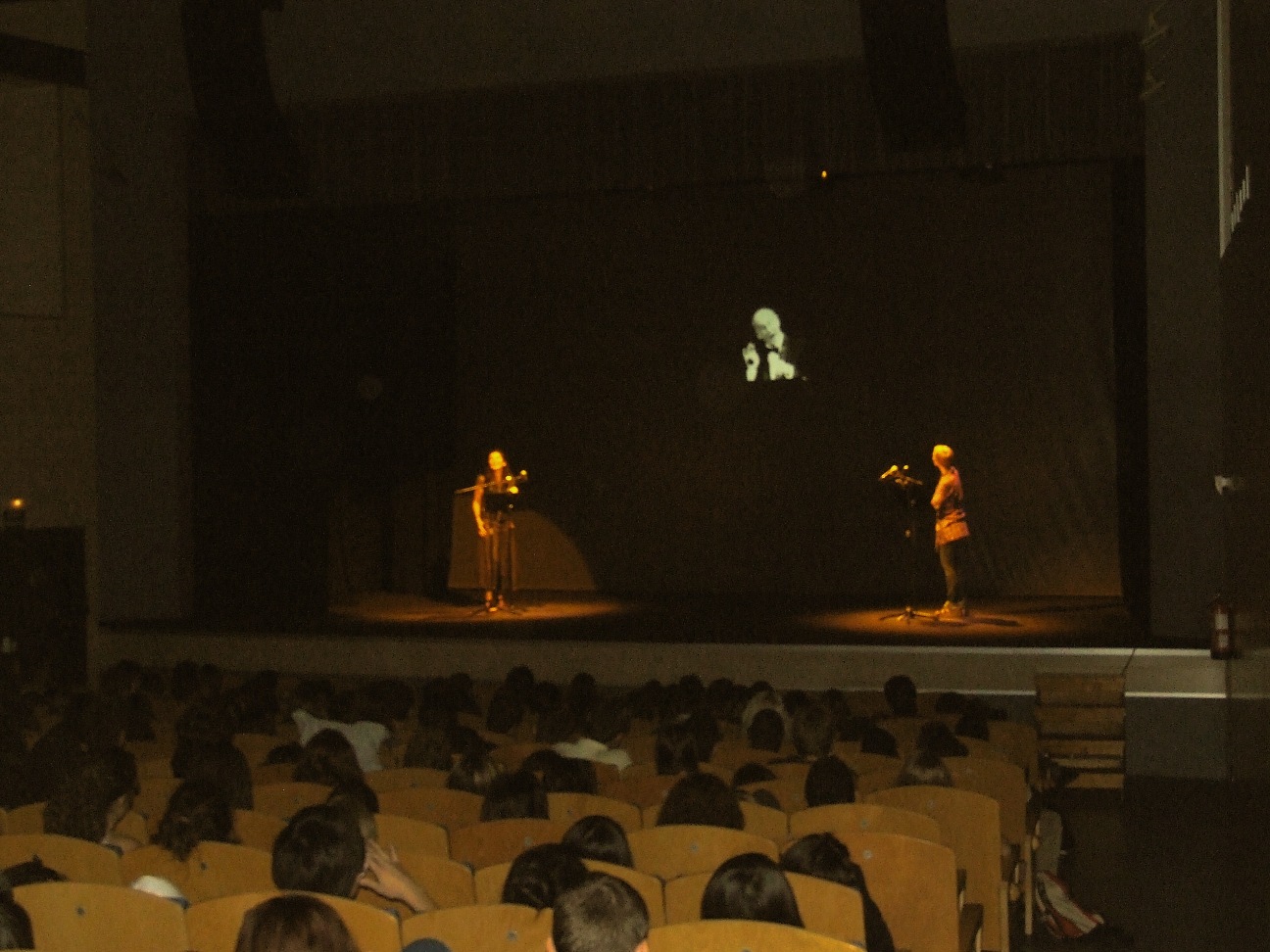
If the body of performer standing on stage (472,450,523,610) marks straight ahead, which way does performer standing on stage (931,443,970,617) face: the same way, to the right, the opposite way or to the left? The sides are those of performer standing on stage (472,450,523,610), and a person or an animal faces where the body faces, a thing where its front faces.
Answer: to the right

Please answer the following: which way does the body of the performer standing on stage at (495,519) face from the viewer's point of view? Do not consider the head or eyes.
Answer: toward the camera

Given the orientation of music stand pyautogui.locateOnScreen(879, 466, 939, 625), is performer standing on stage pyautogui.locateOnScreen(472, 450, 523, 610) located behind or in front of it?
behind

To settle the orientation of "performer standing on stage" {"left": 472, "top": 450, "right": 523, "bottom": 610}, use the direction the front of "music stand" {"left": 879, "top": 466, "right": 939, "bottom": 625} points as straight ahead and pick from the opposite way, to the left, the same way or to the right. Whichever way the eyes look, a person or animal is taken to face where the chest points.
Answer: to the right

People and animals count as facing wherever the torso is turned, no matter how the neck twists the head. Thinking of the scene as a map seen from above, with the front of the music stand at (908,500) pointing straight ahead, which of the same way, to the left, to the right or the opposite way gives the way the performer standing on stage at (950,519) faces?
the opposite way

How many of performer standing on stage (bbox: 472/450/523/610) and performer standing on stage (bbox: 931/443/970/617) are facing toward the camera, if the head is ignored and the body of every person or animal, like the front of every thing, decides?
1

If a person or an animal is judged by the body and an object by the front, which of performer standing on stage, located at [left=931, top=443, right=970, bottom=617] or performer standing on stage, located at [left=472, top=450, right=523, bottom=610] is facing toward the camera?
performer standing on stage, located at [left=472, top=450, right=523, bottom=610]

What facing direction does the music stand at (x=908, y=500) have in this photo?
to the viewer's right

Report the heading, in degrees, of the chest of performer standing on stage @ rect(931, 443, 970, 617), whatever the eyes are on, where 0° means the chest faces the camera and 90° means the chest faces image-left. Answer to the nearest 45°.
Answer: approximately 90°

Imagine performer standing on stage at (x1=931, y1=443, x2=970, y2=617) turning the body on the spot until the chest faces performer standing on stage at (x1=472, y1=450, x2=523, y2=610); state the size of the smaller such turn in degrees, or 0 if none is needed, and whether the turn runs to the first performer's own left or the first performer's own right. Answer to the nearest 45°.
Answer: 0° — they already face them

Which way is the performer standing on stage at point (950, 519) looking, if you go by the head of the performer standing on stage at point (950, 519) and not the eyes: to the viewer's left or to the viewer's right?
to the viewer's left

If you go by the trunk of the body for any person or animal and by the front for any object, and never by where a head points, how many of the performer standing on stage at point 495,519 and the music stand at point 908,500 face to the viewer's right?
1
